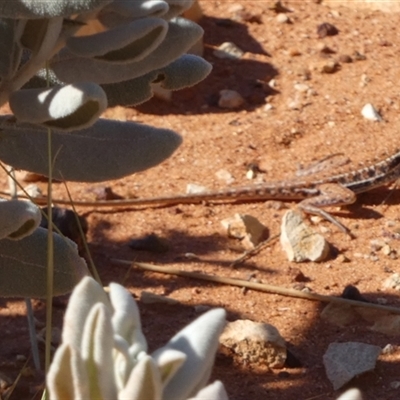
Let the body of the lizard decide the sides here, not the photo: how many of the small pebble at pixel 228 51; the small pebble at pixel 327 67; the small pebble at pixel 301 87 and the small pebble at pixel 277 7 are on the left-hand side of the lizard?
4

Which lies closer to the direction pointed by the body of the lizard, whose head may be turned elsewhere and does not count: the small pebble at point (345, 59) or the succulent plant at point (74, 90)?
the small pebble

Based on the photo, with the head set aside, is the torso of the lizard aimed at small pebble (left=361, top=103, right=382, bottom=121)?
no

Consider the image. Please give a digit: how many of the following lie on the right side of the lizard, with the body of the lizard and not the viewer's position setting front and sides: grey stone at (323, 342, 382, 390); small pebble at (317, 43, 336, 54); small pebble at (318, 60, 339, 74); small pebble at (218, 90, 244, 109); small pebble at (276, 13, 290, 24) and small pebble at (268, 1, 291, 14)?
1

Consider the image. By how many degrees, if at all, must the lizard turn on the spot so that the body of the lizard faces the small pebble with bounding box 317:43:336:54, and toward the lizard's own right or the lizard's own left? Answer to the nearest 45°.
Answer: approximately 90° to the lizard's own left

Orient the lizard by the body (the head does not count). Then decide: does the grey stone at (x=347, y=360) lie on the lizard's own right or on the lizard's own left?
on the lizard's own right

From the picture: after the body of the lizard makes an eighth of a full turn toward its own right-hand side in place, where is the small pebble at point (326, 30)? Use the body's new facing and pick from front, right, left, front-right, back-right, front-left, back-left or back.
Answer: back-left

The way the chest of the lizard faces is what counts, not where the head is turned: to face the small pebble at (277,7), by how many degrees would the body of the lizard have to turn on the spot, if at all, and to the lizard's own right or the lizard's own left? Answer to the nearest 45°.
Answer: approximately 90° to the lizard's own left

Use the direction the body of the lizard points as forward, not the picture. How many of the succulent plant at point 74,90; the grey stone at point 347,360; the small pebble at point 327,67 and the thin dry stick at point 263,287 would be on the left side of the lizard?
1

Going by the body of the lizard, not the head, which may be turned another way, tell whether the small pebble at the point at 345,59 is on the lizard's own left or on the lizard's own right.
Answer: on the lizard's own left

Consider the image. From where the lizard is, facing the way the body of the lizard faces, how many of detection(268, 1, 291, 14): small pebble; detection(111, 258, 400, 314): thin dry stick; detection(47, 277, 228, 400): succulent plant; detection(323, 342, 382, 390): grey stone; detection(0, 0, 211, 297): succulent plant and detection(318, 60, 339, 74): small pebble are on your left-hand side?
2

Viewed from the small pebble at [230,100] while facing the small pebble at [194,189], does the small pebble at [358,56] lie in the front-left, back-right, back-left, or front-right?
back-left

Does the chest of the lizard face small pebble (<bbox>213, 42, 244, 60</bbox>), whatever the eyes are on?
no

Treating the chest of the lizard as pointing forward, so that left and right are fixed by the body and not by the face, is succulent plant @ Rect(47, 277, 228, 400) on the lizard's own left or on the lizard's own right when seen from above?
on the lizard's own right

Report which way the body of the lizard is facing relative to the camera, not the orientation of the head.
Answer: to the viewer's right

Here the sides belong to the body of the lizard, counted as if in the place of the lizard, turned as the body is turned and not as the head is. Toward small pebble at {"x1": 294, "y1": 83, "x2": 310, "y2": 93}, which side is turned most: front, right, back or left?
left
